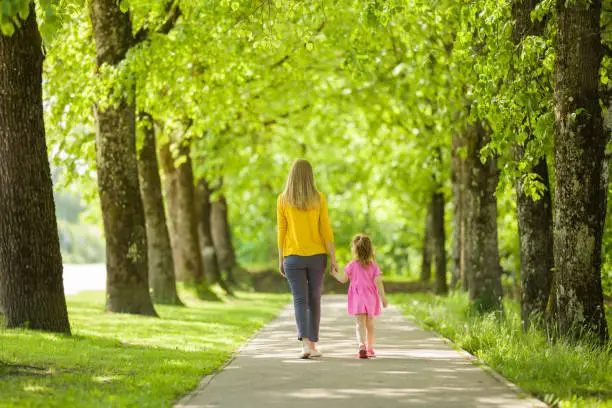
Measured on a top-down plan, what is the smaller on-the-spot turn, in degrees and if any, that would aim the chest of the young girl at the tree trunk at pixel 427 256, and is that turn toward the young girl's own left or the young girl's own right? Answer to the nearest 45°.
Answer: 0° — they already face it

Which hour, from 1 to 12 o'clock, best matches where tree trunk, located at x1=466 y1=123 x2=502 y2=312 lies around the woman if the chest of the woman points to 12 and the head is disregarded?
The tree trunk is roughly at 1 o'clock from the woman.

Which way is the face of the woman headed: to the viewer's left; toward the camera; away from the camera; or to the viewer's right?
away from the camera

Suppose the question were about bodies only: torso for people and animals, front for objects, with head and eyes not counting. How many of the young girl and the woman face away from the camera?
2

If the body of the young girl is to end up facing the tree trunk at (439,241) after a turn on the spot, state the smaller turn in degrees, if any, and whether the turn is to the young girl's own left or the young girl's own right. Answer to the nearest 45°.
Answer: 0° — they already face it

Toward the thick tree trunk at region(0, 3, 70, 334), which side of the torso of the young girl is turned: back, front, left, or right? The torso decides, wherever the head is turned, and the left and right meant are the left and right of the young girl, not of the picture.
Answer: left

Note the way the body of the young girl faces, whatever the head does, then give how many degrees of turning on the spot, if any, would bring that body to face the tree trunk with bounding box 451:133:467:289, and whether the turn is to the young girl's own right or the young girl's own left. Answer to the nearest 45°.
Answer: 0° — they already face it

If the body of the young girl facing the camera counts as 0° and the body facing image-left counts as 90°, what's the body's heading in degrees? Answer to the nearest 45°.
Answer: approximately 180°

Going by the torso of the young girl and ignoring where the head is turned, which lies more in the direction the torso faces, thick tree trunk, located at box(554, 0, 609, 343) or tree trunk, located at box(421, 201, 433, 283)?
the tree trunk

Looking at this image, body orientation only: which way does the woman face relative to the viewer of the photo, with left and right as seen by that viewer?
facing away from the viewer

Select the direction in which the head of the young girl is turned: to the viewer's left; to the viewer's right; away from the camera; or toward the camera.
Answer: away from the camera

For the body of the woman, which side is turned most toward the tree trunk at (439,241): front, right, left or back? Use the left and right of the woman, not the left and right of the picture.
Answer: front
